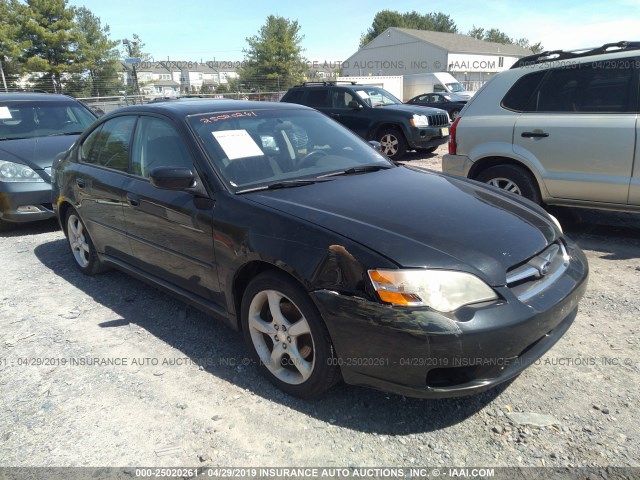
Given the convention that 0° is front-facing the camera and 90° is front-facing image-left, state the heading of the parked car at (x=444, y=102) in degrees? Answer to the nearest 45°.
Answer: approximately 315°

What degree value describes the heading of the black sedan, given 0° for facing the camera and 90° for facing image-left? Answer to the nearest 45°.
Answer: approximately 315°

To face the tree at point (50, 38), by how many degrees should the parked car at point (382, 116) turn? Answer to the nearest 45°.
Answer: approximately 180°

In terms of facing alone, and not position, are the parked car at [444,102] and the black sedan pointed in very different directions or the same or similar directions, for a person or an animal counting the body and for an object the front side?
same or similar directions

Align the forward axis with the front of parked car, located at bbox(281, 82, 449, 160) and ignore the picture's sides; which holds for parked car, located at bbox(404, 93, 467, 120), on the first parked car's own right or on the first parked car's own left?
on the first parked car's own left

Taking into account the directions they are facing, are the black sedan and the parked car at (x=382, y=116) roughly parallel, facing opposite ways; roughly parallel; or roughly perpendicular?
roughly parallel

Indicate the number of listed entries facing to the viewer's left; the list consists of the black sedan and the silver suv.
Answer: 0

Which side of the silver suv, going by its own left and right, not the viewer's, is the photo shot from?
right

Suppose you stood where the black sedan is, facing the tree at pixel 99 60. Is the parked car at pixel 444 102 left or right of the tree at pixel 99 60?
right

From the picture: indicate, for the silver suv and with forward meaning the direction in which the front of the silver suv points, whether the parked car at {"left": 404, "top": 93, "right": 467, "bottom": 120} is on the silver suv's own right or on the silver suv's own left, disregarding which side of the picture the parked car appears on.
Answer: on the silver suv's own left

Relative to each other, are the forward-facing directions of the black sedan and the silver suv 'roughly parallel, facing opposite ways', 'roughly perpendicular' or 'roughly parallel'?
roughly parallel

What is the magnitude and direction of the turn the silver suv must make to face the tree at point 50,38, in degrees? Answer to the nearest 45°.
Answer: approximately 135° to its left

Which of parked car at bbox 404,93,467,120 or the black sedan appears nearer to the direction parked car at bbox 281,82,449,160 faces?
the black sedan
